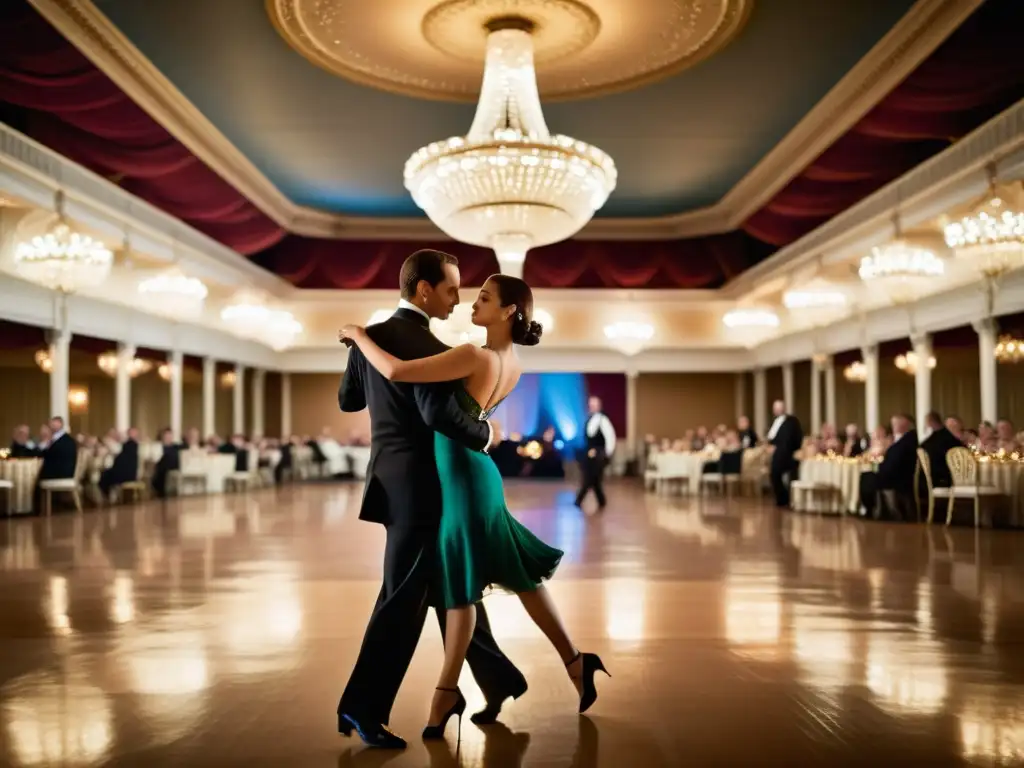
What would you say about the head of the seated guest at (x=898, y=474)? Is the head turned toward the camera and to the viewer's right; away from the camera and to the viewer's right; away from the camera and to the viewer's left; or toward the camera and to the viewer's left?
toward the camera and to the viewer's left

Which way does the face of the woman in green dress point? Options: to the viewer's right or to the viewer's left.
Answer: to the viewer's left

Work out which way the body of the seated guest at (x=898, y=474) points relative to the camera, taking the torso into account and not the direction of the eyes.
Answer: to the viewer's left

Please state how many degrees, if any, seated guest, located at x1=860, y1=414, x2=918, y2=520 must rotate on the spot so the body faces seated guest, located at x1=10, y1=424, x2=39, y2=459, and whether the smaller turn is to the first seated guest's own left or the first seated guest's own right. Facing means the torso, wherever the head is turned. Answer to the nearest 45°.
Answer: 0° — they already face them

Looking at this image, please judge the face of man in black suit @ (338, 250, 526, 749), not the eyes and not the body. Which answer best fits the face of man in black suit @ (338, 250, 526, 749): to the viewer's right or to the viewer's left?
to the viewer's right

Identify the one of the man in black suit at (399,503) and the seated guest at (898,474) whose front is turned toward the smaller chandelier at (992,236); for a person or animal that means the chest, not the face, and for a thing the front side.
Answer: the man in black suit

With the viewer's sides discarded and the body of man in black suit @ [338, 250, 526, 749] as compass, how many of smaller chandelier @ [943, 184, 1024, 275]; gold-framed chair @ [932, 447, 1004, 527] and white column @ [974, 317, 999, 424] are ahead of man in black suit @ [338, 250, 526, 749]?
3

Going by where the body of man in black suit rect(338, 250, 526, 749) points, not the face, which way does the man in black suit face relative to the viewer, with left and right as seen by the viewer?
facing away from the viewer and to the right of the viewer

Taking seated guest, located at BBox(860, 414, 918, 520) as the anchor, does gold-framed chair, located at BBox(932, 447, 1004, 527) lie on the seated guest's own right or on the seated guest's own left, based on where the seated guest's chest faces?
on the seated guest's own left
